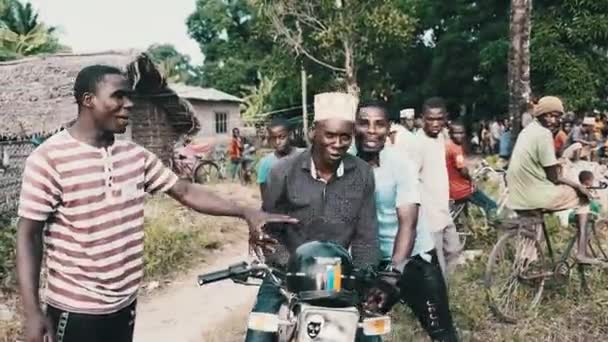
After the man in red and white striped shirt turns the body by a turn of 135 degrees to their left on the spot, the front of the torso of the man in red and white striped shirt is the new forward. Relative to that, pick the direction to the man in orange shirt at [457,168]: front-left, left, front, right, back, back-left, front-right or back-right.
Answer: front-right

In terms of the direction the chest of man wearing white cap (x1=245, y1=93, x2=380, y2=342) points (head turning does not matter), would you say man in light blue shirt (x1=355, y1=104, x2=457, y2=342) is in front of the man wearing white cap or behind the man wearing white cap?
behind

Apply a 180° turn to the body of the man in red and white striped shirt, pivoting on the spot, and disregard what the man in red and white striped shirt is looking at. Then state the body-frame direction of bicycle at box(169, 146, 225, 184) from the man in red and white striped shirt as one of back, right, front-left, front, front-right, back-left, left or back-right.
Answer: front-right

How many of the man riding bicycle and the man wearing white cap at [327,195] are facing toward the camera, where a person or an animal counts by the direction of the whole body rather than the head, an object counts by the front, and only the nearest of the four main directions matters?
1

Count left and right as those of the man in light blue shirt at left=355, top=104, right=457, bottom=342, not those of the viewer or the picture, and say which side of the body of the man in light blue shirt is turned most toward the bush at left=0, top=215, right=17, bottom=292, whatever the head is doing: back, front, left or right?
right

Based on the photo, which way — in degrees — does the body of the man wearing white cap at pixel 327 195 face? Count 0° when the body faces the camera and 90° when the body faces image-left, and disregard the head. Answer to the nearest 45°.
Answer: approximately 0°
